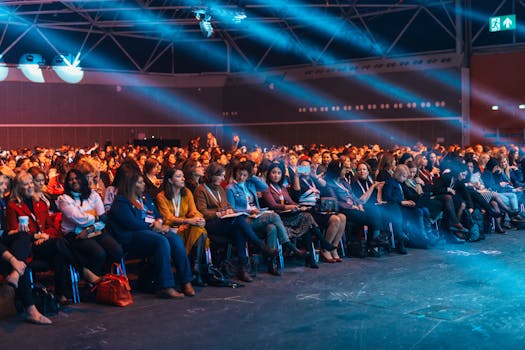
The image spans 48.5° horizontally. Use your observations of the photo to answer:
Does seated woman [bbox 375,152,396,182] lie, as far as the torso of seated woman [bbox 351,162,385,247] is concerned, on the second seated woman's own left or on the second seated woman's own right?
on the second seated woman's own left

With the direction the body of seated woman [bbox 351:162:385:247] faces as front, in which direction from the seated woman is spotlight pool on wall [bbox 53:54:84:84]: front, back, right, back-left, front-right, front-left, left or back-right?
back

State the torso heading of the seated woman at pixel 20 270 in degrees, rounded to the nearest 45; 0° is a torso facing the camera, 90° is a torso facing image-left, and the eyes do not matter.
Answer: approximately 315°

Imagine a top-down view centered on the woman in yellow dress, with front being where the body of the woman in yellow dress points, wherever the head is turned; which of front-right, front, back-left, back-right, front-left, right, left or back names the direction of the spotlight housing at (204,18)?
back-left

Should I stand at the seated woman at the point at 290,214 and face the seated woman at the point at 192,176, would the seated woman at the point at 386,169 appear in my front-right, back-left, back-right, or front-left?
back-right

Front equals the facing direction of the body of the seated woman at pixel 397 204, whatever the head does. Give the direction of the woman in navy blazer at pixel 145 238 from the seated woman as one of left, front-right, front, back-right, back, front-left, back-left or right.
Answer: back-right

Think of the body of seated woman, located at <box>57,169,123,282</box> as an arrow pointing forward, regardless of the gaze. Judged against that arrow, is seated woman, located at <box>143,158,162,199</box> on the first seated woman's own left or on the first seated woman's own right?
on the first seated woman's own left

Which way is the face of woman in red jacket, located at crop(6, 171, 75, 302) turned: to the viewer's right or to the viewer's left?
to the viewer's right

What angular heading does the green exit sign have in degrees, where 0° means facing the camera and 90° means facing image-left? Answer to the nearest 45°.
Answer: approximately 0°
